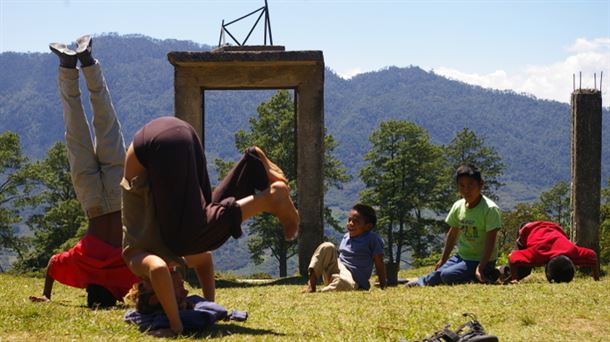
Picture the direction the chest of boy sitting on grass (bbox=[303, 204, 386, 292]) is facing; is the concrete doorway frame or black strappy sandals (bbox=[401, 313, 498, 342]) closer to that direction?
the black strappy sandals

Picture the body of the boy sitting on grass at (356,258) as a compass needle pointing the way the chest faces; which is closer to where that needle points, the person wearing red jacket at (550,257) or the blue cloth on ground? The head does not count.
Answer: the blue cloth on ground

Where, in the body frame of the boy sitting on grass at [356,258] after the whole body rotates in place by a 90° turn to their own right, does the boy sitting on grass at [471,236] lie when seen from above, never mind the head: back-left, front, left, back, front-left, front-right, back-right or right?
back-right

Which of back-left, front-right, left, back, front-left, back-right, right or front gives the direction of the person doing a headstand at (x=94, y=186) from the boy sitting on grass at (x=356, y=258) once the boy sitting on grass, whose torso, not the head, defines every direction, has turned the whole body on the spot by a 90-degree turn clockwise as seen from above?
left

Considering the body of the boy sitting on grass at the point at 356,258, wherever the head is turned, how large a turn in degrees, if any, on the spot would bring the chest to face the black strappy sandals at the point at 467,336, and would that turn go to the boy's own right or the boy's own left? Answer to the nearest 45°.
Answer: approximately 45° to the boy's own left

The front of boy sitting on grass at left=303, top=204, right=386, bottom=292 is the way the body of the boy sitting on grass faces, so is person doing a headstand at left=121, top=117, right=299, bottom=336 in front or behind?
in front

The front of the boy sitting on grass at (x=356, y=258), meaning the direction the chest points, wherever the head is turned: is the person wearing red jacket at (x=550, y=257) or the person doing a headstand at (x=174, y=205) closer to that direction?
the person doing a headstand

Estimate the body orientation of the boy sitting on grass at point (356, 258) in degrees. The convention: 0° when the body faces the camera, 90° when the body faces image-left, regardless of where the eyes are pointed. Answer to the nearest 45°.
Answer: approximately 45°

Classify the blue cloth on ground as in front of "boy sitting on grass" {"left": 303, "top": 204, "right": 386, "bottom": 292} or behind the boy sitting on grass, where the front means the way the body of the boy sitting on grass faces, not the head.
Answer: in front

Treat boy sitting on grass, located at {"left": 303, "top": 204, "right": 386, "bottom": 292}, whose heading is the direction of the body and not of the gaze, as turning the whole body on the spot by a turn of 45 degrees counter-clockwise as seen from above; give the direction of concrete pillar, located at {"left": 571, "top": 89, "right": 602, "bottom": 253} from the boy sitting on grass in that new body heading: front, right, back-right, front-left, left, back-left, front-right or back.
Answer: back-left
